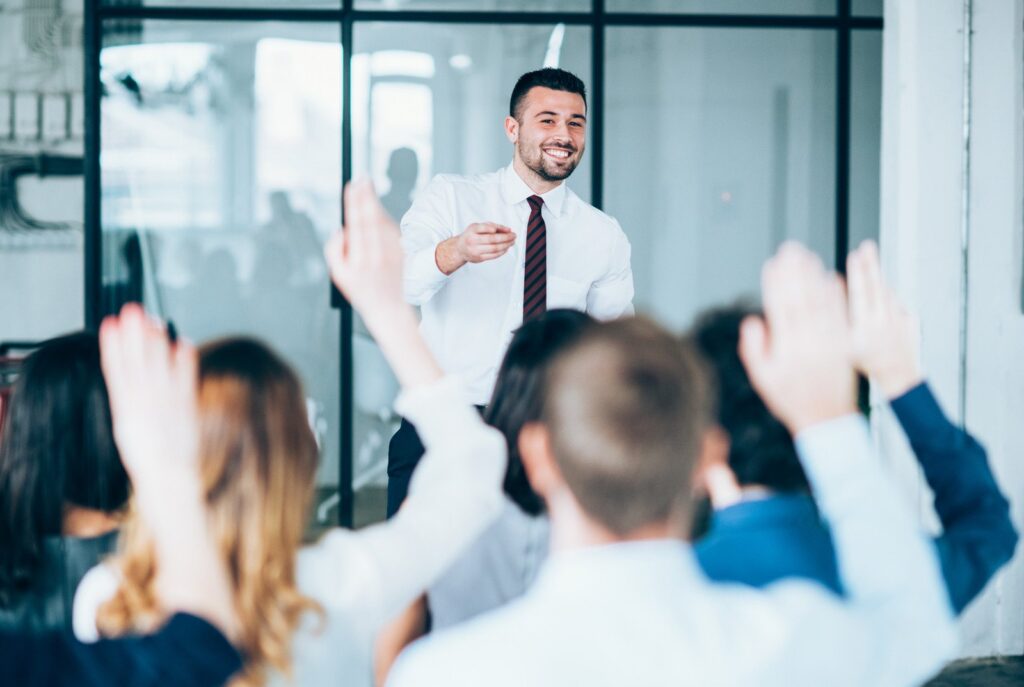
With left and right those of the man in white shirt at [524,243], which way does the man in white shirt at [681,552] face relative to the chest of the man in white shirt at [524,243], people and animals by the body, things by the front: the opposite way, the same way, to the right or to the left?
the opposite way

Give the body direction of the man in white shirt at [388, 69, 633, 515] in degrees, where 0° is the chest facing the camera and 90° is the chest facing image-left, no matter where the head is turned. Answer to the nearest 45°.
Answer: approximately 0°

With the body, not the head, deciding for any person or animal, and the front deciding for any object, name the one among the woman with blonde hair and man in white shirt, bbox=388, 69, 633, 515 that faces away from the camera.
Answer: the woman with blonde hair

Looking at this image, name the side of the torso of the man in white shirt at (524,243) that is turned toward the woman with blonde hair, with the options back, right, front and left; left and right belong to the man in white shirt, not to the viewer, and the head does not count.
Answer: front

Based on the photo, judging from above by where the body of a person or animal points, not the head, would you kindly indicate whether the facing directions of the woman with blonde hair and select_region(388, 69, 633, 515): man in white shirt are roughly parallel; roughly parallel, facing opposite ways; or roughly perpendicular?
roughly parallel, facing opposite ways

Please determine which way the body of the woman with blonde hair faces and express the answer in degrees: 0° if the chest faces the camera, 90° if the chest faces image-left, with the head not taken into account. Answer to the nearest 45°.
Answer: approximately 180°

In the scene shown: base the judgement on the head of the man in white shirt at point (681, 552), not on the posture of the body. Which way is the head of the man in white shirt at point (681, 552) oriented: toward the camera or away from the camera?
away from the camera

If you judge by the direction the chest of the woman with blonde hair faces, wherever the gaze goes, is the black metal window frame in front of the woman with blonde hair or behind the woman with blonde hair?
in front

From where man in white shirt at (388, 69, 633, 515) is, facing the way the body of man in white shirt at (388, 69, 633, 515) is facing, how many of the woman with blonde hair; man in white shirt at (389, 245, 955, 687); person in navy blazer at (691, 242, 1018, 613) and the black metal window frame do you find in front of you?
3

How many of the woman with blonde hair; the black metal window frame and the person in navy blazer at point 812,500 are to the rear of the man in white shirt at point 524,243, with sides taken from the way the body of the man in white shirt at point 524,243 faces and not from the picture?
1

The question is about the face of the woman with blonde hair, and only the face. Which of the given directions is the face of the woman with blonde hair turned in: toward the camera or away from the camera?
away from the camera

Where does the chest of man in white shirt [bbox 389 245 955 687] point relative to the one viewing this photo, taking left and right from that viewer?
facing away from the viewer
